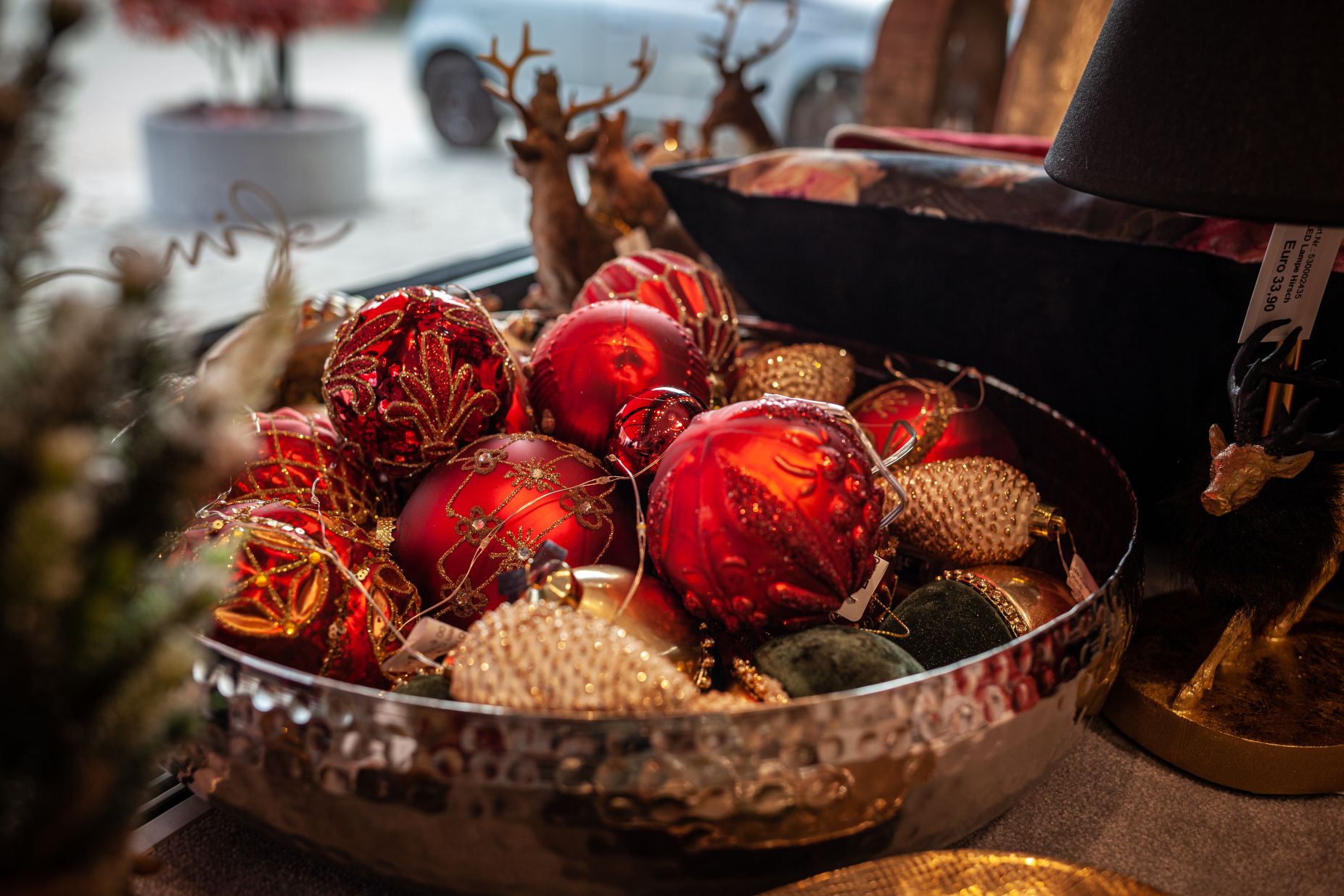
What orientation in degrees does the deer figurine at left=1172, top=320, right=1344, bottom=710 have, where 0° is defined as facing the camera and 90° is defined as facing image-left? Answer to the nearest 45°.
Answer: approximately 45°

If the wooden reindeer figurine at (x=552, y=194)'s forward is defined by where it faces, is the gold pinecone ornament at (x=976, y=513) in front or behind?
behind

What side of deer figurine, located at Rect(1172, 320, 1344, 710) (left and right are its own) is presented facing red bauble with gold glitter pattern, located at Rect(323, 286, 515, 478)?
front
